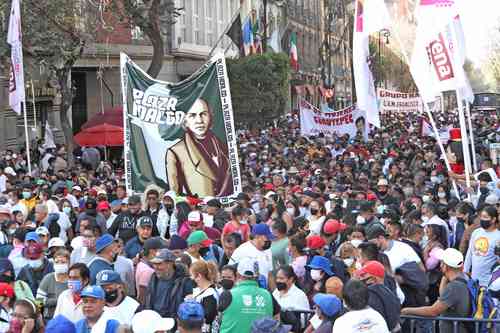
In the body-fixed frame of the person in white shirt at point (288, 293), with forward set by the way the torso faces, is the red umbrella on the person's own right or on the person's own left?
on the person's own right

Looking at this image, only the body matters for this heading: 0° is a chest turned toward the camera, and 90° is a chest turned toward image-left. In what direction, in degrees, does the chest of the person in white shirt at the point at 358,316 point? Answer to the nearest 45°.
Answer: approximately 180°

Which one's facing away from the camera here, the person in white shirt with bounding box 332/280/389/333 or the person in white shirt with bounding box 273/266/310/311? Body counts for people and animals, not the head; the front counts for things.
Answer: the person in white shirt with bounding box 332/280/389/333

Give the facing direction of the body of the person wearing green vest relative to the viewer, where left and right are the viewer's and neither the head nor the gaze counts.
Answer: facing away from the viewer

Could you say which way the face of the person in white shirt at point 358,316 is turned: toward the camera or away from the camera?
away from the camera

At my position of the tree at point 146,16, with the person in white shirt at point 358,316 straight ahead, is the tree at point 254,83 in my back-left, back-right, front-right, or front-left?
back-left

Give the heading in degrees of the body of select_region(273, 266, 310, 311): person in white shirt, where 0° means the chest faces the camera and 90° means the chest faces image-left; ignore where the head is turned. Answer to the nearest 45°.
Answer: approximately 45°

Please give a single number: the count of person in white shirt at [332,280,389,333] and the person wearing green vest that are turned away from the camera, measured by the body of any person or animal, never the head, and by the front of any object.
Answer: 2

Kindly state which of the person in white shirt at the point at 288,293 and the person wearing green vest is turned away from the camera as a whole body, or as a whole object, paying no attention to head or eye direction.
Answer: the person wearing green vest

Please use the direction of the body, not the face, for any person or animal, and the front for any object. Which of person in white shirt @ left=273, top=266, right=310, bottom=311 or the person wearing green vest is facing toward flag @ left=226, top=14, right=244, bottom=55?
the person wearing green vest
